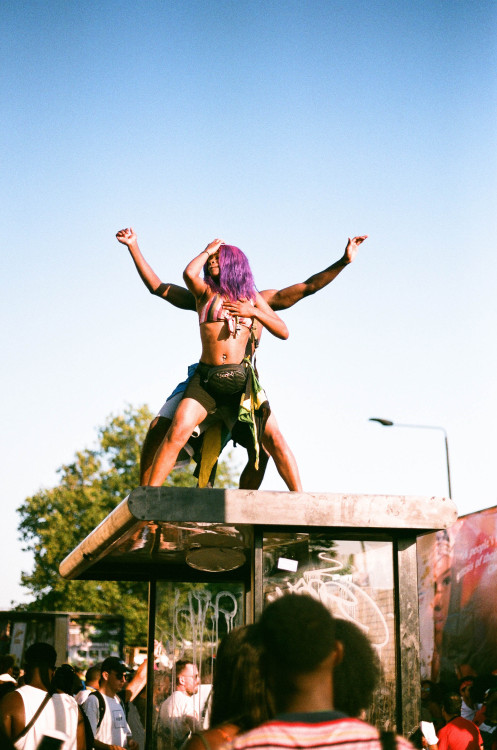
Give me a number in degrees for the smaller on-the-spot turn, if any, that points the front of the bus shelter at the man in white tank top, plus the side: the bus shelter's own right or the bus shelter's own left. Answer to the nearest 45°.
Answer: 0° — it already faces them

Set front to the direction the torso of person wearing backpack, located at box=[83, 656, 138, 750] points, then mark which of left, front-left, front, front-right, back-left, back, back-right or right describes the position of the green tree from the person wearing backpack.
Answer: back-left

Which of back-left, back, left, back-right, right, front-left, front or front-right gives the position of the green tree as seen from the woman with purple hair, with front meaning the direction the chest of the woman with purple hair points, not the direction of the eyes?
back

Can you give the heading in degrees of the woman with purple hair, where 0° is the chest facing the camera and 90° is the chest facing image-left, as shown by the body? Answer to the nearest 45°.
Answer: approximately 0°

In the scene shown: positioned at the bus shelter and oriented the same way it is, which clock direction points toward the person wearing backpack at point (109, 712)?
The person wearing backpack is roughly at 2 o'clock from the bus shelter.
